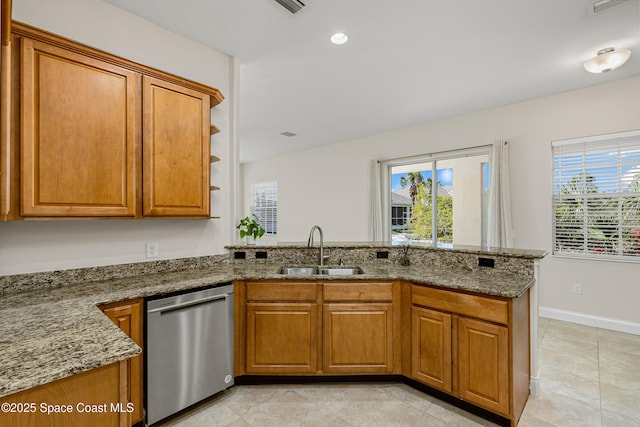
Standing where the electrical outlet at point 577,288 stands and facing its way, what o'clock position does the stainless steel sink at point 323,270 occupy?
The stainless steel sink is roughly at 1 o'clock from the electrical outlet.

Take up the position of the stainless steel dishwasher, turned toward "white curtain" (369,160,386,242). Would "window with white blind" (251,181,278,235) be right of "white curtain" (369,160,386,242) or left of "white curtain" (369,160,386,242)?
left

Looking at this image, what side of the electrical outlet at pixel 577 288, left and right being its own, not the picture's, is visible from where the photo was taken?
front

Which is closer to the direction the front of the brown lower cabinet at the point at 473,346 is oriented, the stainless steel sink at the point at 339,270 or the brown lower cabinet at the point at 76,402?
the brown lower cabinet

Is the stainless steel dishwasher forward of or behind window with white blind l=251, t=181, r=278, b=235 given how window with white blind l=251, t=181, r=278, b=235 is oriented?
forward

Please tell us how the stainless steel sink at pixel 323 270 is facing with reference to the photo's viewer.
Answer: facing the viewer

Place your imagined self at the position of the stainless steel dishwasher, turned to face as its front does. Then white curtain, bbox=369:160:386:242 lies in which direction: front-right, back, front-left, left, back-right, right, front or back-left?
left

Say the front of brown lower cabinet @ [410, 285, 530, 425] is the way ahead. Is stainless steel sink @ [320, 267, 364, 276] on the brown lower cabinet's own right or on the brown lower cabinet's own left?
on the brown lower cabinet's own right

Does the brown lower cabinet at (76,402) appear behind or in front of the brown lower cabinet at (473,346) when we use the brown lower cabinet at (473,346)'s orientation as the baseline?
in front

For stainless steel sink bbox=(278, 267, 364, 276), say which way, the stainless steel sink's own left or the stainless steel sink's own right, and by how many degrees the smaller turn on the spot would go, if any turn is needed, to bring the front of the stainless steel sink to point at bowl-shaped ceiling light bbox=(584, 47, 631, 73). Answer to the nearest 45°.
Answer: approximately 90° to the stainless steel sink's own left

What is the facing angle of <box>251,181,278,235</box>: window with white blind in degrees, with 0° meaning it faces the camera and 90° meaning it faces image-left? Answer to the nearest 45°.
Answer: approximately 45°

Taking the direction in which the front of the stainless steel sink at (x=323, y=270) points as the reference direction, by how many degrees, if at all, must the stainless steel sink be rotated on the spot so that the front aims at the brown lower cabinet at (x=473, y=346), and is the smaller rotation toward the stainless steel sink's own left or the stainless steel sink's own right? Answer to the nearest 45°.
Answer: approximately 45° to the stainless steel sink's own left
